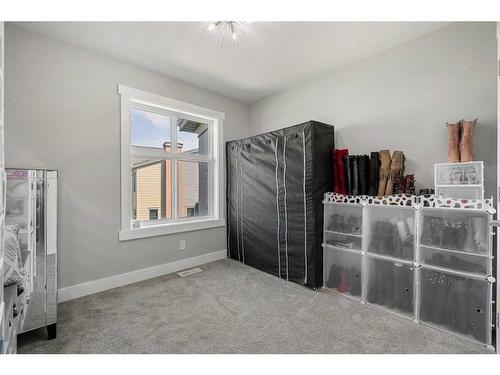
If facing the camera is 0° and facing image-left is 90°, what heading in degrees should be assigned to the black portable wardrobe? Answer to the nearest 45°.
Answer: approximately 45°

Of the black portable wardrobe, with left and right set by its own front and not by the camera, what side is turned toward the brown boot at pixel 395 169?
left

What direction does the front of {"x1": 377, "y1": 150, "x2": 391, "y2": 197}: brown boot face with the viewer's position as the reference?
facing the viewer and to the left of the viewer

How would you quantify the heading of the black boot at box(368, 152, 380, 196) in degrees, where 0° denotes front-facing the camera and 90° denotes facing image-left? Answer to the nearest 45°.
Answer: approximately 45°

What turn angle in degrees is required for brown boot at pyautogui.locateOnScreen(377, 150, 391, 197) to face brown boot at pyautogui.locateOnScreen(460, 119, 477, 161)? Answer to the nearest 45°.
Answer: approximately 135° to its left

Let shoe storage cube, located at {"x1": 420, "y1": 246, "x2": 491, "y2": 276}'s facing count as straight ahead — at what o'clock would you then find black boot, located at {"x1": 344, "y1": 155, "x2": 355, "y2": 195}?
The black boot is roughly at 2 o'clock from the shoe storage cube.

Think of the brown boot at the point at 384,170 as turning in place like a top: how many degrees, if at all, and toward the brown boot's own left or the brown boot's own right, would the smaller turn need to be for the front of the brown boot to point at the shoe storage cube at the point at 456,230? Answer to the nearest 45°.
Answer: approximately 90° to the brown boot's own left

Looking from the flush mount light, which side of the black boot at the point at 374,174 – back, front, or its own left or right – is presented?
front

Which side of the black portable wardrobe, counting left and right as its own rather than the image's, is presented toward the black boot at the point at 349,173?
left
